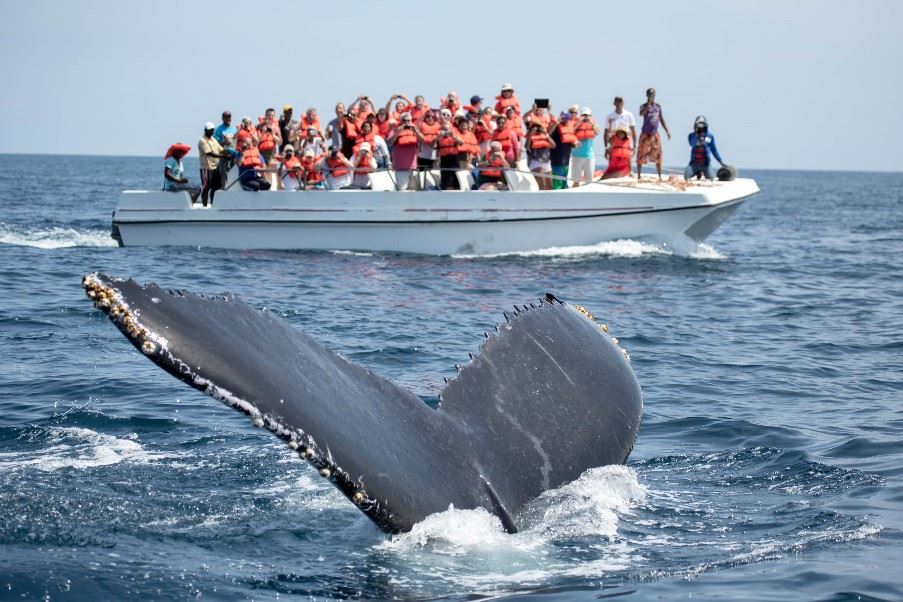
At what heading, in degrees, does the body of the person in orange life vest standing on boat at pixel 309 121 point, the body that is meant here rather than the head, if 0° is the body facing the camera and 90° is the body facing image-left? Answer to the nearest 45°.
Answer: approximately 0°

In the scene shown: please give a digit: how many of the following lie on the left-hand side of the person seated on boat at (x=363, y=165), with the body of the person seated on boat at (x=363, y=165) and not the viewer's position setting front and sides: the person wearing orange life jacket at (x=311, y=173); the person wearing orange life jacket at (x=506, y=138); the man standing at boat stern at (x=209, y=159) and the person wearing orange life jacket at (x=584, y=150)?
2

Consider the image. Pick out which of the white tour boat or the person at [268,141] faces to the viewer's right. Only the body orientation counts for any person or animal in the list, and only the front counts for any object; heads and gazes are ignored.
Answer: the white tour boat

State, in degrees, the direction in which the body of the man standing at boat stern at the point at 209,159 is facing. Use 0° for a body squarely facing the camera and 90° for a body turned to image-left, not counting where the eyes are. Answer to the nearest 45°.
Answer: approximately 315°
